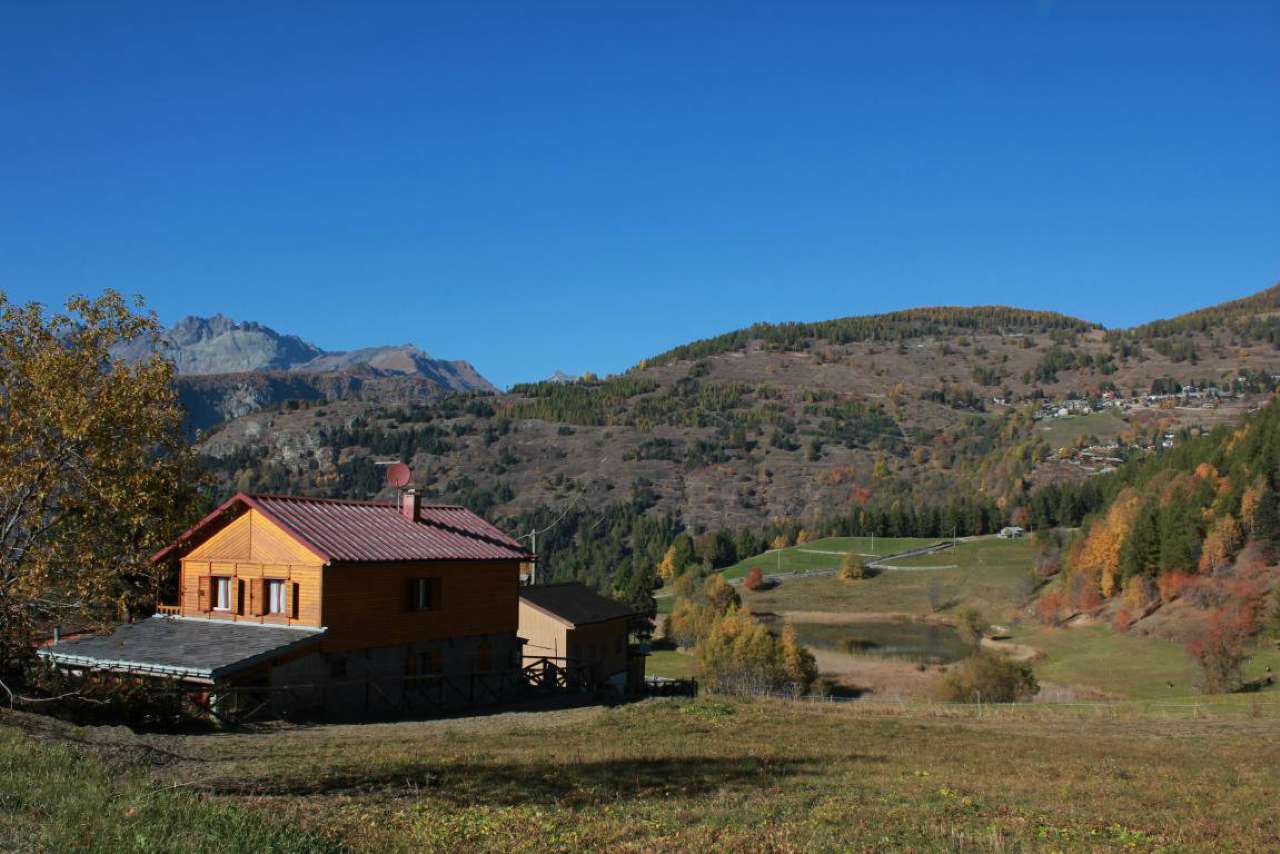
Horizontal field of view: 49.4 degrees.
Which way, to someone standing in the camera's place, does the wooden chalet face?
facing the viewer and to the left of the viewer

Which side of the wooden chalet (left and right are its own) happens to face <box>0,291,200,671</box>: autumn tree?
front

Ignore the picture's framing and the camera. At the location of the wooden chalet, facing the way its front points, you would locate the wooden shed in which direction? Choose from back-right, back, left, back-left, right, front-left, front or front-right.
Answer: back

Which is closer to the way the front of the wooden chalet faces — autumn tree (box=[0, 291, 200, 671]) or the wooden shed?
the autumn tree
